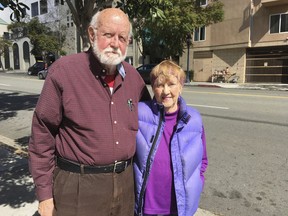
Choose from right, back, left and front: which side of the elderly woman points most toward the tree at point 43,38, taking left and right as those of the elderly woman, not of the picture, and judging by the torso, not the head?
back

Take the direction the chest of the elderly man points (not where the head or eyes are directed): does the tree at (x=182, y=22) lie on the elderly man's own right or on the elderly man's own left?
on the elderly man's own left

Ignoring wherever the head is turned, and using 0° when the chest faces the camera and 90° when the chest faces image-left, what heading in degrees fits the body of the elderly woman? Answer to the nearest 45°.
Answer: approximately 0°

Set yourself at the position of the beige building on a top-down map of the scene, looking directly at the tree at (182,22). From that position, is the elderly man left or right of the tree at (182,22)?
left

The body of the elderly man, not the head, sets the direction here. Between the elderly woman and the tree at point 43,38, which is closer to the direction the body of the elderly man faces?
the elderly woman

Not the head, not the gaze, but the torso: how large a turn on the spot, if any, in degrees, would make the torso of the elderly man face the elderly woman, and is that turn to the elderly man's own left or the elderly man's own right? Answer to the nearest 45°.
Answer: approximately 45° to the elderly man's own left

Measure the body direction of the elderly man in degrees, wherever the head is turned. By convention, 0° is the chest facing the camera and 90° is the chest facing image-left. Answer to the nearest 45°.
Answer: approximately 315°

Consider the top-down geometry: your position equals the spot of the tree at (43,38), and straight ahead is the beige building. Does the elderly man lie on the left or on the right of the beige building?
right

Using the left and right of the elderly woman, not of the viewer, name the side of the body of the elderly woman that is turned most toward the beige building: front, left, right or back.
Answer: back

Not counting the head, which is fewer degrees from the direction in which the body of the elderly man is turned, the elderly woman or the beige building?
the elderly woman
